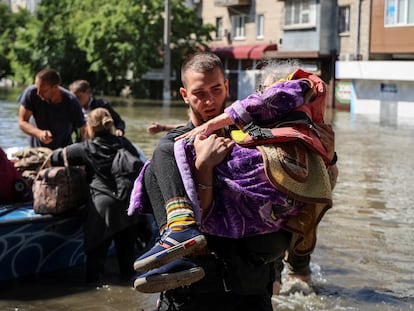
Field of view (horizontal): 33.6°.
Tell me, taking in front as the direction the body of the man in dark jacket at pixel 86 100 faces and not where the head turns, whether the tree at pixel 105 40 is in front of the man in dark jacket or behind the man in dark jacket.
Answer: behind

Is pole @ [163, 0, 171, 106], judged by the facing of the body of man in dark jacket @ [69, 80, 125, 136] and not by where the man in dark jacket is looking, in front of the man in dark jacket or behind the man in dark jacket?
behind

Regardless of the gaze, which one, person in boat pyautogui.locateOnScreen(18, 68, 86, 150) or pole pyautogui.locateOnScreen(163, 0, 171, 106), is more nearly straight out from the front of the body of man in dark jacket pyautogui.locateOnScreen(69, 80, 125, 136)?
the person in boat

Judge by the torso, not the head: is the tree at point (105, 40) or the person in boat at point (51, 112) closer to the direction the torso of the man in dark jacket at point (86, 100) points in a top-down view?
the person in boat

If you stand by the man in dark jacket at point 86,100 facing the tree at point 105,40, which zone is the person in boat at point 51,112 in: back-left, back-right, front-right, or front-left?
back-left

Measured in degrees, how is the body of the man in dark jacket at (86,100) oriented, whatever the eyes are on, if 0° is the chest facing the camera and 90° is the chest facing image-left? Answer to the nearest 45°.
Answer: approximately 45°
